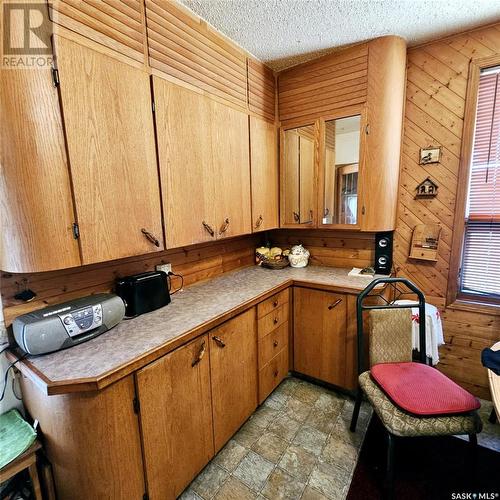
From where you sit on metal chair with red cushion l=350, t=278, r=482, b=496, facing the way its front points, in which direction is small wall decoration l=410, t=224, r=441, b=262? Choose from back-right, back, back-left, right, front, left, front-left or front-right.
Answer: back-left

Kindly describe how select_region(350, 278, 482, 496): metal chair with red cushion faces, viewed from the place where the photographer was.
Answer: facing the viewer and to the right of the viewer

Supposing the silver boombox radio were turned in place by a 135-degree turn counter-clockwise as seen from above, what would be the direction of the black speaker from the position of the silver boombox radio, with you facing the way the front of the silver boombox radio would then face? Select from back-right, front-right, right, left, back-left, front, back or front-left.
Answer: right

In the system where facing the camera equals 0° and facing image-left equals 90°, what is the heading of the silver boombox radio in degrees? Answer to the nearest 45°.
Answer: approximately 315°

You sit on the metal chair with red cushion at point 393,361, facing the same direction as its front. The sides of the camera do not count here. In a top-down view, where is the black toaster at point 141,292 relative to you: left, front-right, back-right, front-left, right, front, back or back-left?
right

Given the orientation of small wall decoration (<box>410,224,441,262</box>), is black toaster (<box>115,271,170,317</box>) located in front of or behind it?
in front

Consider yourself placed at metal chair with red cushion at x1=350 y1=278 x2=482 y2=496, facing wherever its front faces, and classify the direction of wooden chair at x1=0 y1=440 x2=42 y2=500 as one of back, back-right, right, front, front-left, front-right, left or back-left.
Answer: right
